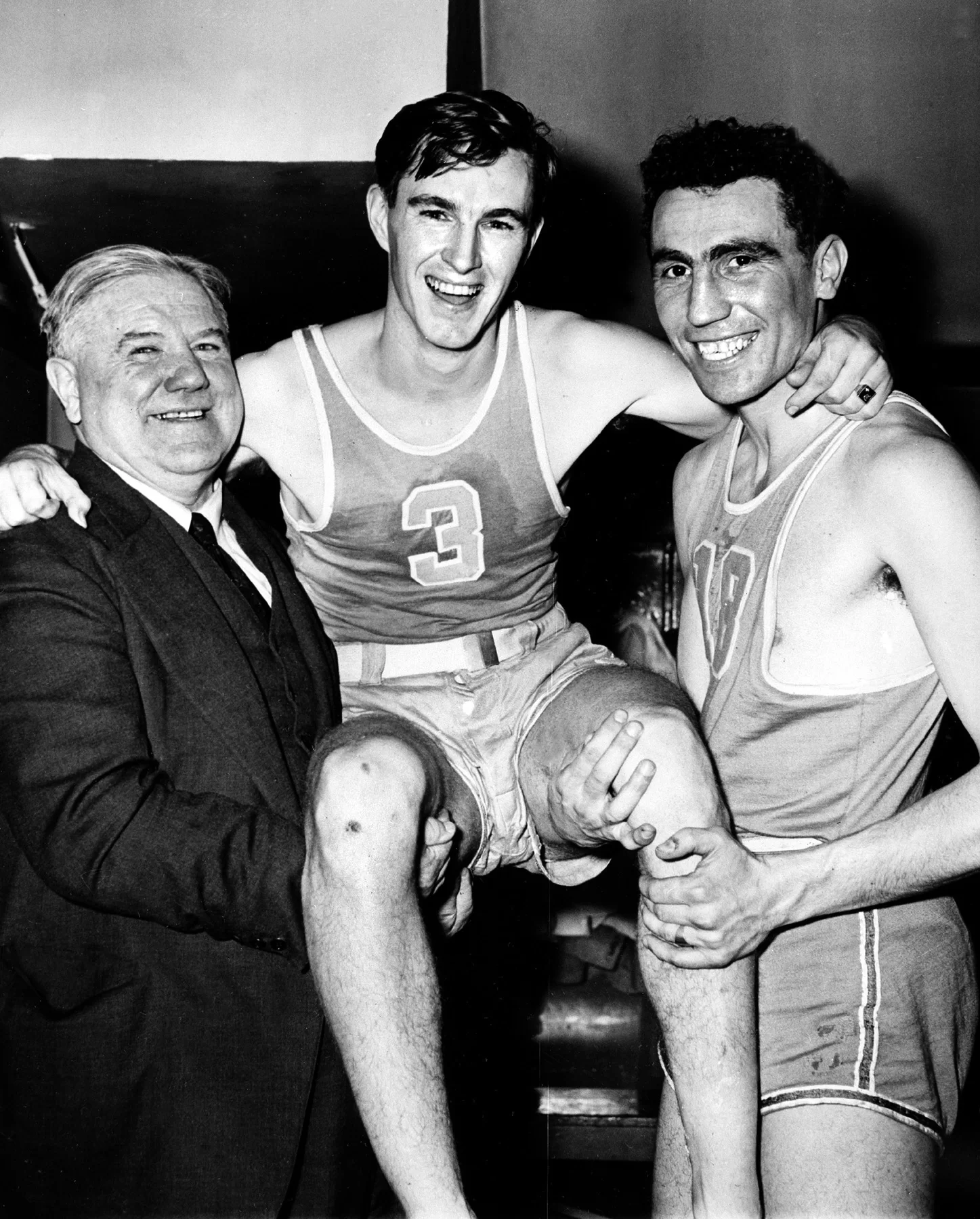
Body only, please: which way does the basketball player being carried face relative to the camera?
toward the camera

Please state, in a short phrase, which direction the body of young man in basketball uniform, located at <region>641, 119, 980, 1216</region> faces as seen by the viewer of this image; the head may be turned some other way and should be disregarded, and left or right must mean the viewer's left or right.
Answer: facing the viewer and to the left of the viewer

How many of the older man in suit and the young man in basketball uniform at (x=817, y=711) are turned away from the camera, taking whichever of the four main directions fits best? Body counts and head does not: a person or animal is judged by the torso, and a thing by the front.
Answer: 0

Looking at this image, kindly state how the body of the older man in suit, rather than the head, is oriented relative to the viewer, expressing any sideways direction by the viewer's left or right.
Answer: facing the viewer and to the right of the viewer
